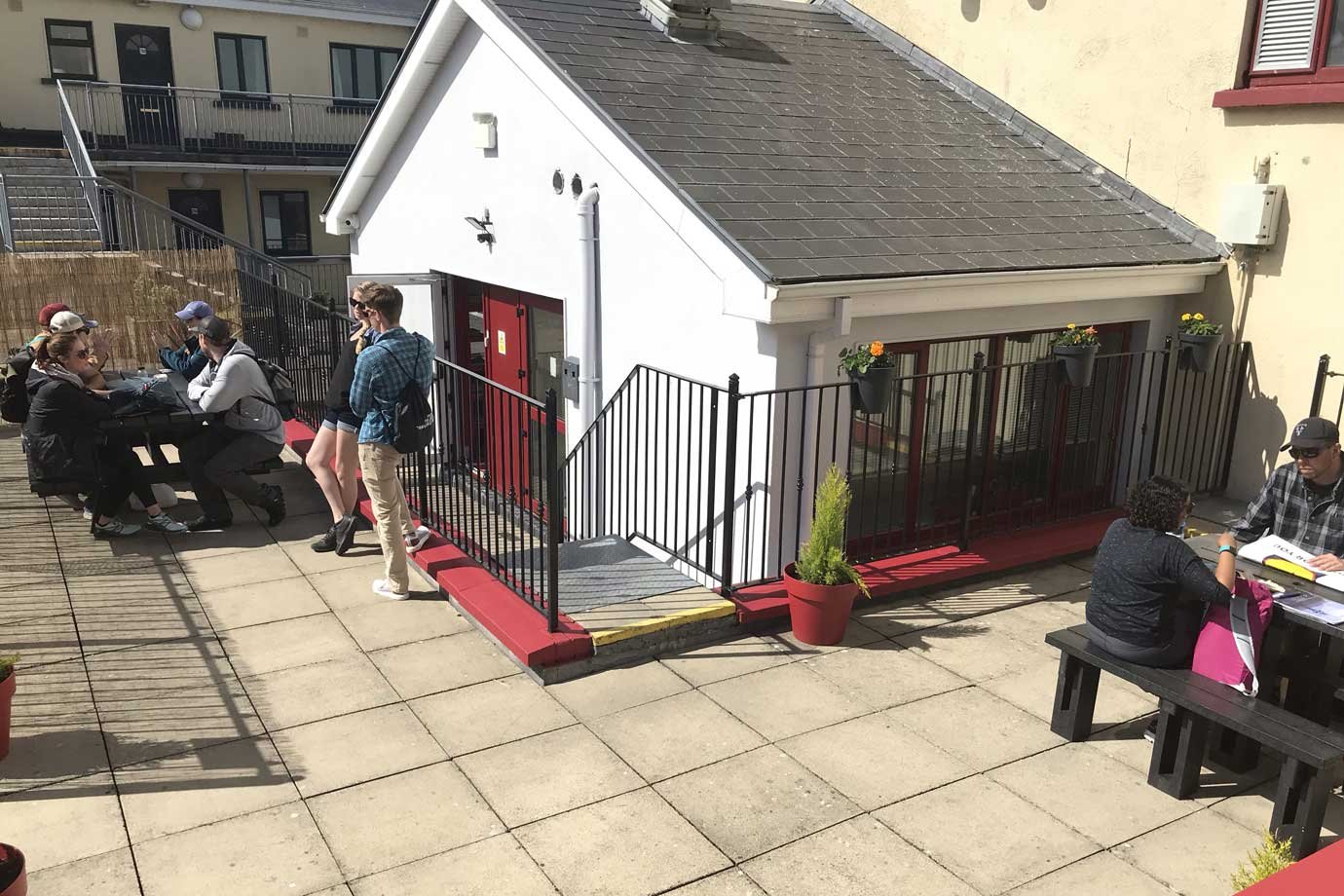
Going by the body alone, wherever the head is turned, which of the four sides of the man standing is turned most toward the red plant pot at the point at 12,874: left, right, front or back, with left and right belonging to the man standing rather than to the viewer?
left

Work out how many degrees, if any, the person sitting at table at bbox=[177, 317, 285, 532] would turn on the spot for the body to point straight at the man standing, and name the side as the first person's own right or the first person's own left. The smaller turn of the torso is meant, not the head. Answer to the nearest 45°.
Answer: approximately 135° to the first person's own left

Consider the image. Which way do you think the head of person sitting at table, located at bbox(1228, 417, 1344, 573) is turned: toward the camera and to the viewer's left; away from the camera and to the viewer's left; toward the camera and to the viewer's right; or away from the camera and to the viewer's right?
toward the camera and to the viewer's left

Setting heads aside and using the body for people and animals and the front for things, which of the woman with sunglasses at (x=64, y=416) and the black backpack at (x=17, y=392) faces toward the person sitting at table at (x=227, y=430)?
the woman with sunglasses

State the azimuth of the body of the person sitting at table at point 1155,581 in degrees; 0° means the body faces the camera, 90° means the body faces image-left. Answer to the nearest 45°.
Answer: approximately 225°

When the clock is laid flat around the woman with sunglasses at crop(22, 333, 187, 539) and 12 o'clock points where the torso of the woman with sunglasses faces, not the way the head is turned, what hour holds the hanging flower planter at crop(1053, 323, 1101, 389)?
The hanging flower planter is roughly at 1 o'clock from the woman with sunglasses.

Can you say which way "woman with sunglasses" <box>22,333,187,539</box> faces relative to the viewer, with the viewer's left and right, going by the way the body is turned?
facing to the right of the viewer

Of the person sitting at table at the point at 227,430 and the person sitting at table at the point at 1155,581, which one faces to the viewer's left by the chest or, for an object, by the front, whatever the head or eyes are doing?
the person sitting at table at the point at 227,430

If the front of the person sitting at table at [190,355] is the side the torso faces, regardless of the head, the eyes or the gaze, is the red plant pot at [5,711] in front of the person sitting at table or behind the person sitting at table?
in front

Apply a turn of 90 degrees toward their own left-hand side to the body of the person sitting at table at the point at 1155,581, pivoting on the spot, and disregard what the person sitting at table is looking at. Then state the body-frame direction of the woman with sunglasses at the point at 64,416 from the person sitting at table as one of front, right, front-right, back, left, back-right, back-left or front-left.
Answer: front-left

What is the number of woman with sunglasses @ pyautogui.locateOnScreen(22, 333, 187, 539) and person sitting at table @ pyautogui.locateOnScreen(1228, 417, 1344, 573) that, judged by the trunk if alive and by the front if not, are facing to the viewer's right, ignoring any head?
1

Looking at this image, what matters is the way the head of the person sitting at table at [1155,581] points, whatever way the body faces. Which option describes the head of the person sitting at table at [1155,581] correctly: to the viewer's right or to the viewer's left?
to the viewer's right

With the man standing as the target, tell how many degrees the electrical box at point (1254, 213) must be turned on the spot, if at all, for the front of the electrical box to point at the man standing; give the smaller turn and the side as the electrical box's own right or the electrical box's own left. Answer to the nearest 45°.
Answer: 0° — it already faces them

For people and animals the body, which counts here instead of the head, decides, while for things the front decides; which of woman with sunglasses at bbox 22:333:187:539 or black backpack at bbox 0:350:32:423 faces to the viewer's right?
the woman with sunglasses

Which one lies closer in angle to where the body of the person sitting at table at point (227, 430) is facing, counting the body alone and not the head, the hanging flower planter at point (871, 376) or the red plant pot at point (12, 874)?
the red plant pot

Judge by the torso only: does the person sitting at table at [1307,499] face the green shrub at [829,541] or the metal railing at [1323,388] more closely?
the green shrub

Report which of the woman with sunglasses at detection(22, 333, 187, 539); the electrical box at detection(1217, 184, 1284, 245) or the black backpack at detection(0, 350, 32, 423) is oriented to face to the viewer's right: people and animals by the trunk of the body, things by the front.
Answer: the woman with sunglasses

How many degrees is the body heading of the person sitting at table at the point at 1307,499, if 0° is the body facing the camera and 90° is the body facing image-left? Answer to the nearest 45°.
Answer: approximately 45°

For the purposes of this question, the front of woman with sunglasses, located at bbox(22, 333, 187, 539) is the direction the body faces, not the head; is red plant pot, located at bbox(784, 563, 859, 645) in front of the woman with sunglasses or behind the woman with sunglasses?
in front

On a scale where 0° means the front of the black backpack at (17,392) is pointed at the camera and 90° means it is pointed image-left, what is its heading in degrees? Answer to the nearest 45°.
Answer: approximately 90°
